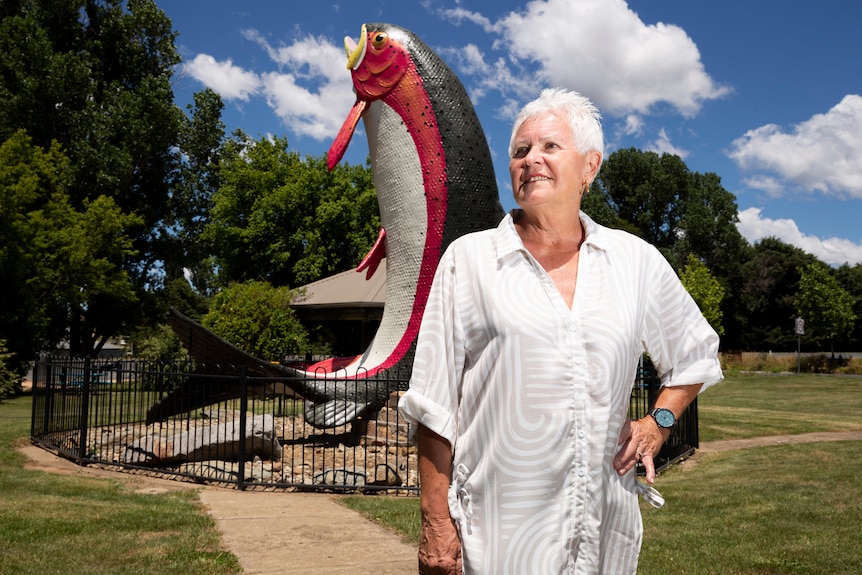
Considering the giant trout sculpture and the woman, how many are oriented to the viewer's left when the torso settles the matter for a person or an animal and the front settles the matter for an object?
1

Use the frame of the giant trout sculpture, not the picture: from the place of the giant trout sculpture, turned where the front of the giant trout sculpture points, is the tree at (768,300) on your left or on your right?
on your right

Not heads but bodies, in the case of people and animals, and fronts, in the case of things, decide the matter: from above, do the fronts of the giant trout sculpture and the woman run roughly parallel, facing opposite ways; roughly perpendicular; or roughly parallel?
roughly perpendicular

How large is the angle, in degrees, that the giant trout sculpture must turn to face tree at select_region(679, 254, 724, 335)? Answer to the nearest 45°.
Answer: approximately 135° to its right

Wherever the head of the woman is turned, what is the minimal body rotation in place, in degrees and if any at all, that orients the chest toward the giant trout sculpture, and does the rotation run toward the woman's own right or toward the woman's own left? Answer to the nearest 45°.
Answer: approximately 180°

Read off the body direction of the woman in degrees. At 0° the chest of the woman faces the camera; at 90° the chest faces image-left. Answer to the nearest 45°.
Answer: approximately 0°

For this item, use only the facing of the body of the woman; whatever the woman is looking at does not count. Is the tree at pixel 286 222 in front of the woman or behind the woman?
behind

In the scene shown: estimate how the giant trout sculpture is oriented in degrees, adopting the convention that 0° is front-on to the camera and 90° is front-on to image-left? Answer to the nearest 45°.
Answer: approximately 90°

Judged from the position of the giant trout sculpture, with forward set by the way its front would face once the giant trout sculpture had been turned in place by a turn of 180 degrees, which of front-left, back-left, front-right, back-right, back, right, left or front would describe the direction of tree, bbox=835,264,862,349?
front-left

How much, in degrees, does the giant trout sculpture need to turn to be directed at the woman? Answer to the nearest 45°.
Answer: approximately 90° to its left
